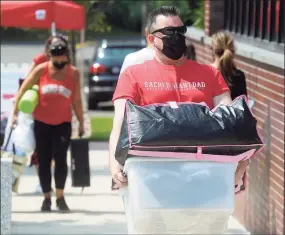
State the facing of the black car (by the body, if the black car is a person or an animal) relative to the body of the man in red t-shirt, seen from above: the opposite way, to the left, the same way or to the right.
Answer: the opposite way

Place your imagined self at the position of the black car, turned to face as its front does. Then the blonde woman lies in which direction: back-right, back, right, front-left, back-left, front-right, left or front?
back

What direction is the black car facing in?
away from the camera

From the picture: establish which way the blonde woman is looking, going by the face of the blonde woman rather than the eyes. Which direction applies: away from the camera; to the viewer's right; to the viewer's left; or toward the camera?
away from the camera

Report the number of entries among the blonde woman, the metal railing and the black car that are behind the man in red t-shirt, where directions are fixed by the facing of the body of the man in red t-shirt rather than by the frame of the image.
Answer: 3

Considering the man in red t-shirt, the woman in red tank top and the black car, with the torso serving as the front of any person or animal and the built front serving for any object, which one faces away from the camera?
the black car

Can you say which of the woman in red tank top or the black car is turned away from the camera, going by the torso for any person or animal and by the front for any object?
the black car

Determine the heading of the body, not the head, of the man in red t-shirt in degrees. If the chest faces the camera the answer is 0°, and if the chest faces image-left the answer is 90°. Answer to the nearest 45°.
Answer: approximately 0°

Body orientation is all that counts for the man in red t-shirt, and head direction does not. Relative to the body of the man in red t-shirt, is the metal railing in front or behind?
behind

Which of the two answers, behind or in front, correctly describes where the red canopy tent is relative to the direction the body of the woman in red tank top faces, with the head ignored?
behind
